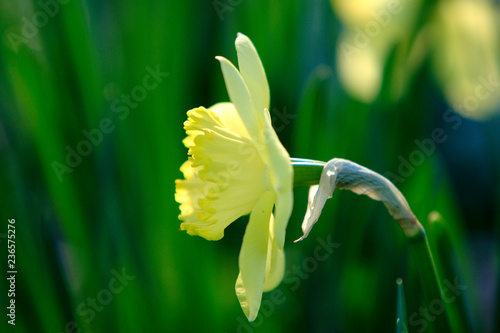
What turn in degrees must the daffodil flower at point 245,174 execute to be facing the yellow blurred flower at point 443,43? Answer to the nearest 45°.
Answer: approximately 135° to its right

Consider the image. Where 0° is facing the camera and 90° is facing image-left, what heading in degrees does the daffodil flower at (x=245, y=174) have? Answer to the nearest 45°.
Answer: approximately 90°
